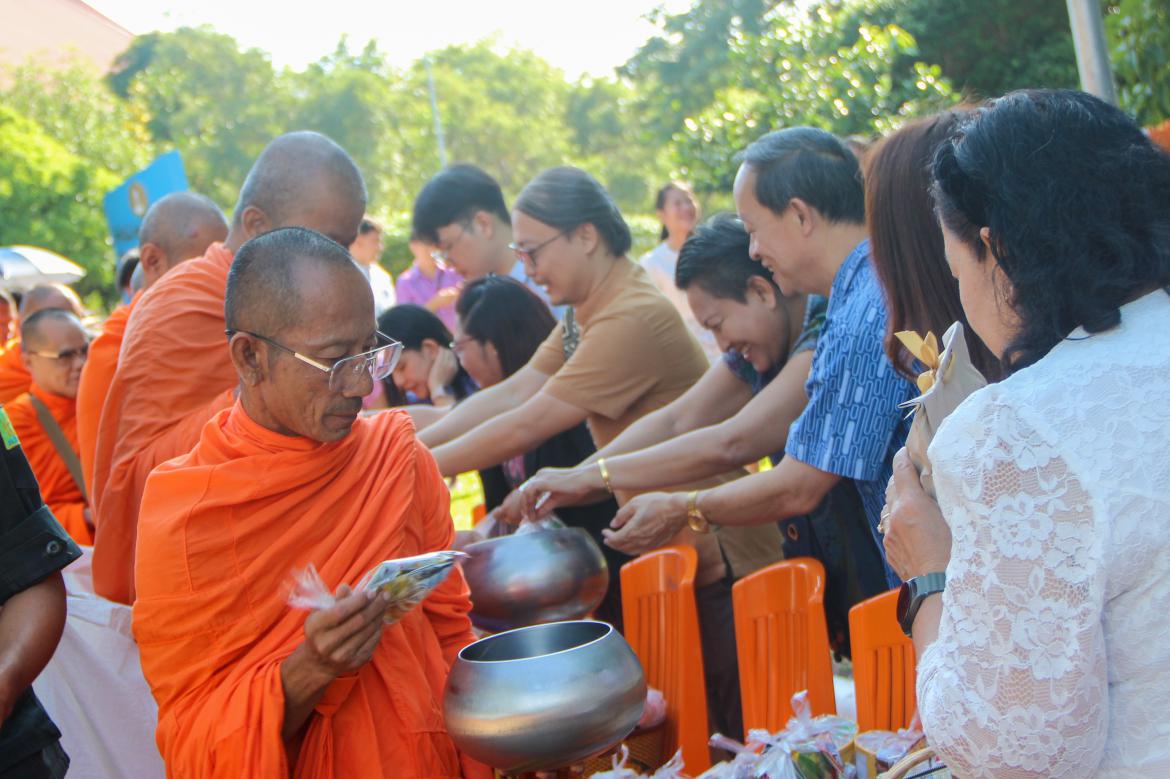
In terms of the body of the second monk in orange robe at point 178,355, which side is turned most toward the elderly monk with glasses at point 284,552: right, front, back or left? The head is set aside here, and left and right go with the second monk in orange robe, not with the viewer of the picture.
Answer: right

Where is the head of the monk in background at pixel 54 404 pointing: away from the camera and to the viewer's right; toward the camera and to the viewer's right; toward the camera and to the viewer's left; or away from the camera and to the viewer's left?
toward the camera and to the viewer's right

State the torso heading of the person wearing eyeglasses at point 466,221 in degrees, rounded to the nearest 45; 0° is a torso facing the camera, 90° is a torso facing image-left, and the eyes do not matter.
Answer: approximately 90°

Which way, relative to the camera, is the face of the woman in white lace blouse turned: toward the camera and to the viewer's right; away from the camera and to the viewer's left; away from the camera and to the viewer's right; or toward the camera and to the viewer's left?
away from the camera and to the viewer's left

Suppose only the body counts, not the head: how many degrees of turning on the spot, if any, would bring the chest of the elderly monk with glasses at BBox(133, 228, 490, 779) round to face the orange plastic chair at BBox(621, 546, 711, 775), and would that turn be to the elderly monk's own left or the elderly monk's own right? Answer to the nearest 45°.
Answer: approximately 90° to the elderly monk's own left

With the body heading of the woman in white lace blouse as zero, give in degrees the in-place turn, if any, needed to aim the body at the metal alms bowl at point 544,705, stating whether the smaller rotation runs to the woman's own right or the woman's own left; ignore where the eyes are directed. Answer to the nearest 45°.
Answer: approximately 45° to the woman's own left

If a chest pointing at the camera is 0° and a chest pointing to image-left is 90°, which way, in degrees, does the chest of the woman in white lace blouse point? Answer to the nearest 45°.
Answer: approximately 135°

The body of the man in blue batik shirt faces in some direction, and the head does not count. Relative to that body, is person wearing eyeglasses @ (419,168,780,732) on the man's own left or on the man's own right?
on the man's own right

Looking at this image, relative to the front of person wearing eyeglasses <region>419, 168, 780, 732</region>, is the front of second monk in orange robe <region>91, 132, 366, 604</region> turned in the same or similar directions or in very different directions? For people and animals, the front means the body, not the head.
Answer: very different directions

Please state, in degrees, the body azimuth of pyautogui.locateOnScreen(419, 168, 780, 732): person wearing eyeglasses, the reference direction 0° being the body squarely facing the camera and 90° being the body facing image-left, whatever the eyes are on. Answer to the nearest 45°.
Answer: approximately 90°

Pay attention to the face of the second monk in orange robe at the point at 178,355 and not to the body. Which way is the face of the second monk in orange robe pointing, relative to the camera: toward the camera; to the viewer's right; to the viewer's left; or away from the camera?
to the viewer's right

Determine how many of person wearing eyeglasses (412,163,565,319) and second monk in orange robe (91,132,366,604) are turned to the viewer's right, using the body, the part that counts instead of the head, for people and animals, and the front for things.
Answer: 1

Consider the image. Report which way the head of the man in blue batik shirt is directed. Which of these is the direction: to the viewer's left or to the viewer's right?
to the viewer's left
